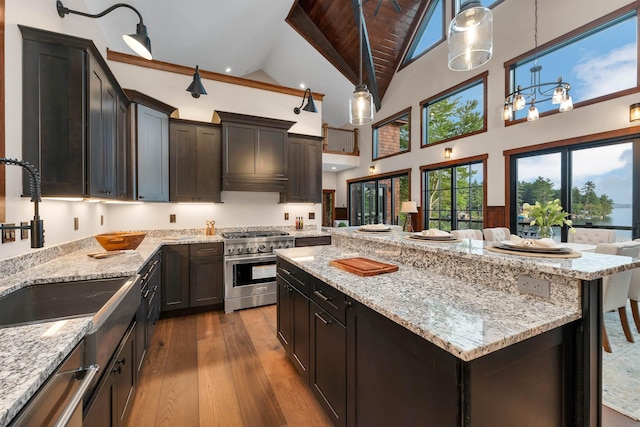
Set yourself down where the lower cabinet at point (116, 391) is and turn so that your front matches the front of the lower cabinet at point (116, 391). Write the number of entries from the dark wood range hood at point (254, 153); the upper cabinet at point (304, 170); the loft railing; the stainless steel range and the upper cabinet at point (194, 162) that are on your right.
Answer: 0

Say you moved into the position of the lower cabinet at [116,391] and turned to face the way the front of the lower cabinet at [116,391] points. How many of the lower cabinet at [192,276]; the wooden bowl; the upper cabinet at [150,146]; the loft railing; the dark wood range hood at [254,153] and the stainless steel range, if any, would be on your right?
0

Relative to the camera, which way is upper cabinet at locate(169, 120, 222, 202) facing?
toward the camera

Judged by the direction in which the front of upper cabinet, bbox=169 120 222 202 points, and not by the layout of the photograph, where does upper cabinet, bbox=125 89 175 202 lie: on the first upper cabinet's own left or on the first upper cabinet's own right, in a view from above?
on the first upper cabinet's own right

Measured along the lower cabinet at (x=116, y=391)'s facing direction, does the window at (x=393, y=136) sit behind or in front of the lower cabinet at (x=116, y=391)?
in front

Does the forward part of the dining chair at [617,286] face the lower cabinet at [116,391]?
no

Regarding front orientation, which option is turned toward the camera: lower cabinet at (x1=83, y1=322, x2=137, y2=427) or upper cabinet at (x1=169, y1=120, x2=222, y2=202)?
the upper cabinet

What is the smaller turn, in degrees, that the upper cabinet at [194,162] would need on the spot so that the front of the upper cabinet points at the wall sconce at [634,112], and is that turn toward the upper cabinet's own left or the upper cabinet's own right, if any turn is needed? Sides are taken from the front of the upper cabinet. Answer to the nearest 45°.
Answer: approximately 45° to the upper cabinet's own left

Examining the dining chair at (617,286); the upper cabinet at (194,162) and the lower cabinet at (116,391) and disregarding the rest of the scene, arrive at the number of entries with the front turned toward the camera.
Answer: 1

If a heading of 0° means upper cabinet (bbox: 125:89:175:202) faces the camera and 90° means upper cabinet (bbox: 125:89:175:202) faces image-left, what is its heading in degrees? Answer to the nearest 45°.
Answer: approximately 315°

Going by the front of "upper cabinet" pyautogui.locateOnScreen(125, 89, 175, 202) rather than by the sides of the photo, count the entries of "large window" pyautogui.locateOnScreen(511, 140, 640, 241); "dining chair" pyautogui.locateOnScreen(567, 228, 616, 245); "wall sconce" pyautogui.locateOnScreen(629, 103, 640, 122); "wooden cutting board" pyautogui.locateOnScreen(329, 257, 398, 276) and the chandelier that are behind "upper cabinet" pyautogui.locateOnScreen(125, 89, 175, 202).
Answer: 0

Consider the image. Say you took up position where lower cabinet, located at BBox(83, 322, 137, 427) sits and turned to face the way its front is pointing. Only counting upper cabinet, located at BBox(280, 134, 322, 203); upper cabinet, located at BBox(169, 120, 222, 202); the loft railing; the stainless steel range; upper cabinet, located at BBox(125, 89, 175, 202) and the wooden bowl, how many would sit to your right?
0

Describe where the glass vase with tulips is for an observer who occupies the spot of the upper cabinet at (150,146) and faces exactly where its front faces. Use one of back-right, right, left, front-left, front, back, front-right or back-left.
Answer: front

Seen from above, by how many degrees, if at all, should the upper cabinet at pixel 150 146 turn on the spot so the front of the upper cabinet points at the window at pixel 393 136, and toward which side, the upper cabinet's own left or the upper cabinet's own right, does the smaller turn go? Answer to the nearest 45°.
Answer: approximately 45° to the upper cabinet's own left

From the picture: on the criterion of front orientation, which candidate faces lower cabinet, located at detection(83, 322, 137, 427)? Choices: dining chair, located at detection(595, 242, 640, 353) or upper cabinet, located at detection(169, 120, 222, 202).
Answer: the upper cabinet

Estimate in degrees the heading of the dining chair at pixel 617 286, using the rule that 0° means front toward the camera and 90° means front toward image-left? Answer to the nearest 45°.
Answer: approximately 135°
